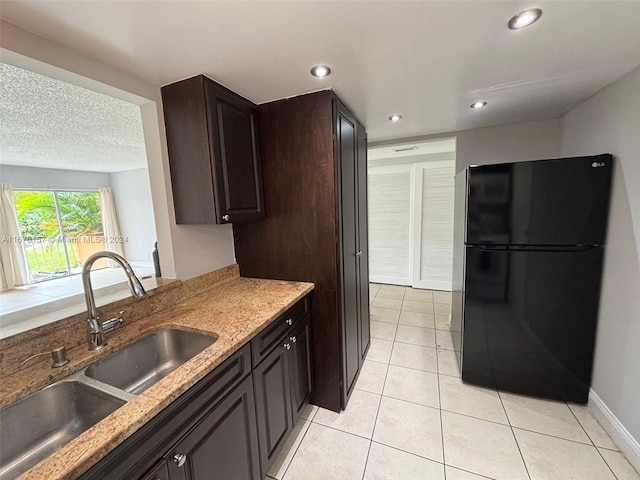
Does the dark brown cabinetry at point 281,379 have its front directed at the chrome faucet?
no

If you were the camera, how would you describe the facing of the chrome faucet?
facing to the right of the viewer

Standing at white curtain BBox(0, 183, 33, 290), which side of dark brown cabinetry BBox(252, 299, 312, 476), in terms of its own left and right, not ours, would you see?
back

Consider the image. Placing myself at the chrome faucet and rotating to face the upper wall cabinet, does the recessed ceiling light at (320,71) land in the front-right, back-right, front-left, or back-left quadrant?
front-right

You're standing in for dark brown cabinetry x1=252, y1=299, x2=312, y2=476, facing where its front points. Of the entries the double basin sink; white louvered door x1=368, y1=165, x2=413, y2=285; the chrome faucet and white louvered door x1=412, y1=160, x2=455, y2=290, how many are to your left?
2

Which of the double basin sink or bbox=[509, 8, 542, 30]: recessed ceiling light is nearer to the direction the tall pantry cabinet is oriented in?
the recessed ceiling light

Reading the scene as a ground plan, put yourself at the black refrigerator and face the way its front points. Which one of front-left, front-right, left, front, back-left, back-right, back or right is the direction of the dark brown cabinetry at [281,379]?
front-right

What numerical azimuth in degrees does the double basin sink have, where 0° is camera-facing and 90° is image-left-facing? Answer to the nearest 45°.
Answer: approximately 315°

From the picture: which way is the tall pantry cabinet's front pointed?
to the viewer's right

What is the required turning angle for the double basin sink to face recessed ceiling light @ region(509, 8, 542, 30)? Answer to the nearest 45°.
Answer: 0° — it already faces it

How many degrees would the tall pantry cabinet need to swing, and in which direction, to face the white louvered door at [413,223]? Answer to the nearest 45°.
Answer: approximately 45° to its left

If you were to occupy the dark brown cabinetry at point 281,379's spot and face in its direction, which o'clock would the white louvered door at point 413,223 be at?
The white louvered door is roughly at 9 o'clock from the dark brown cabinetry.

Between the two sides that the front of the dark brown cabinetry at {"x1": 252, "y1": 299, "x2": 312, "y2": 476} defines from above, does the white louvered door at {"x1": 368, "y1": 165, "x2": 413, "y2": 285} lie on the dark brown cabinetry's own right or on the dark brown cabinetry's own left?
on the dark brown cabinetry's own left

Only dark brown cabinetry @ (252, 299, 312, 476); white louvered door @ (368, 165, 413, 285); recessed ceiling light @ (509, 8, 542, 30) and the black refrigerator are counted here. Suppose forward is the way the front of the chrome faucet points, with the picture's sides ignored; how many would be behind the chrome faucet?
0

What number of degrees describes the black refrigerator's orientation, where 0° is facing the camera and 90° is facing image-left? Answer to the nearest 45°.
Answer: approximately 0°

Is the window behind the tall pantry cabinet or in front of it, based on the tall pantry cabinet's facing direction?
behind

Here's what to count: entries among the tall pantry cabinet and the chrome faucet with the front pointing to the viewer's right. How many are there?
2

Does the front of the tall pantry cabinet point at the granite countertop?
no
